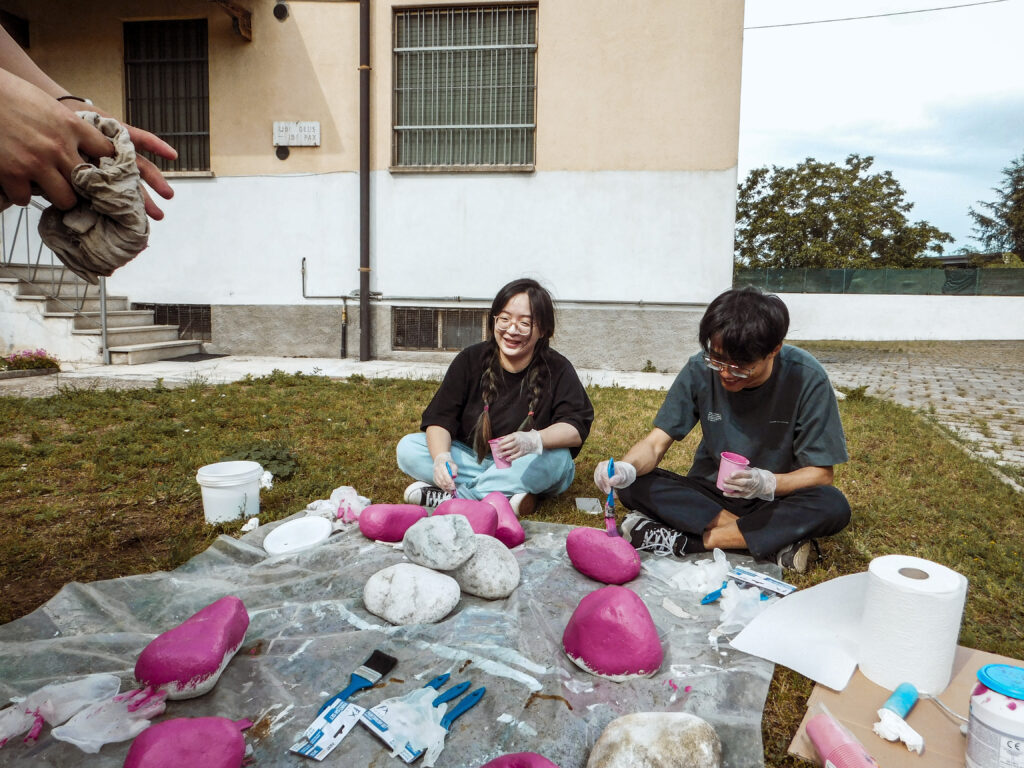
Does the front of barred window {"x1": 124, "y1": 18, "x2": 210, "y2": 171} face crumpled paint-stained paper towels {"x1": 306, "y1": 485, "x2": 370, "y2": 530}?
yes

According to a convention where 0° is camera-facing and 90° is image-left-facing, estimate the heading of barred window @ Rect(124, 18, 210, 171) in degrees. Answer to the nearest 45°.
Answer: approximately 0°

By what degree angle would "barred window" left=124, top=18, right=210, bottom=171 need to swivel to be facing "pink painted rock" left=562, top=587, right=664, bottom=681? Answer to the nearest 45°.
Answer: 0° — it already faces it

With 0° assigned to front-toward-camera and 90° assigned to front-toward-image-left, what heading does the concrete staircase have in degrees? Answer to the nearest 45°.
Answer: approximately 315°

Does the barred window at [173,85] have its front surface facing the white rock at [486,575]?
yes
